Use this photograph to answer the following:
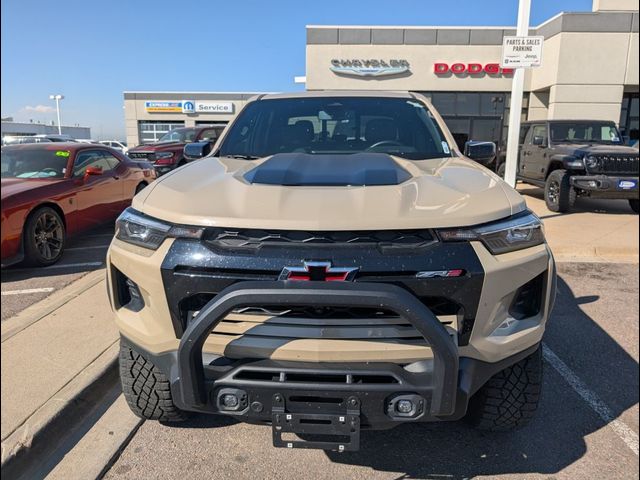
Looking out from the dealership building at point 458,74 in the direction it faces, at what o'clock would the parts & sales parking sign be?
The parts & sales parking sign is roughly at 12 o'clock from the dealership building.

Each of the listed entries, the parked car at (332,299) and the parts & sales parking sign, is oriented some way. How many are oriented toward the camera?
2

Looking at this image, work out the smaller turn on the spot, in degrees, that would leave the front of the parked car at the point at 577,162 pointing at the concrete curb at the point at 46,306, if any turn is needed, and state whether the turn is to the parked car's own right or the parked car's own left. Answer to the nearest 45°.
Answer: approximately 90° to the parked car's own right

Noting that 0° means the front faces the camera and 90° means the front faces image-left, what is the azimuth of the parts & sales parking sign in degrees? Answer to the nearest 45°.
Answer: approximately 0°

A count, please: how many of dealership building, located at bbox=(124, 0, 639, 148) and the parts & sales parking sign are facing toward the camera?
2

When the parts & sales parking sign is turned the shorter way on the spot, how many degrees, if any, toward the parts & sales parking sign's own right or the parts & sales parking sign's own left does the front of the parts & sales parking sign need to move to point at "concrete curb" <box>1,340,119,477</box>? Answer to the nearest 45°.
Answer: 0° — it already faces it

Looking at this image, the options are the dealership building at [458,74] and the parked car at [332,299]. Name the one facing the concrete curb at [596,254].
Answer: the dealership building

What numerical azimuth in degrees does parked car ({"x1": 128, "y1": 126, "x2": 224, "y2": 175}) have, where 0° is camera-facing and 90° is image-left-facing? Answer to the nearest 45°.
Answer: approximately 45°

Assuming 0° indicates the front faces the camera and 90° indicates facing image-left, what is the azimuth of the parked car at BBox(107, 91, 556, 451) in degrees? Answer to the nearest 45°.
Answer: approximately 0°

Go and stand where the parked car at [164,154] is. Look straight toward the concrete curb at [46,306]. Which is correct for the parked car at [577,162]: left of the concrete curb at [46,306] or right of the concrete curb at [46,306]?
left

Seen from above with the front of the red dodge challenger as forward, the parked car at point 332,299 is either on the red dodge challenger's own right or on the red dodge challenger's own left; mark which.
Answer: on the red dodge challenger's own left

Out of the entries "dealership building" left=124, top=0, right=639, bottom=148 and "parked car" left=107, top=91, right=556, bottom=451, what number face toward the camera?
2

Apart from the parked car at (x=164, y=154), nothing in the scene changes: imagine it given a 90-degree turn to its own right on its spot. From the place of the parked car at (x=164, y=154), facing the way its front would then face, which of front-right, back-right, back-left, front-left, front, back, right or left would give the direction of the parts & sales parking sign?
back

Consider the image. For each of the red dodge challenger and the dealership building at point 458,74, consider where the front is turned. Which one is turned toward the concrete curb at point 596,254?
the dealership building

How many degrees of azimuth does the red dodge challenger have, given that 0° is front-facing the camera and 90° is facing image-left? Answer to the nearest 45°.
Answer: approximately 45°
